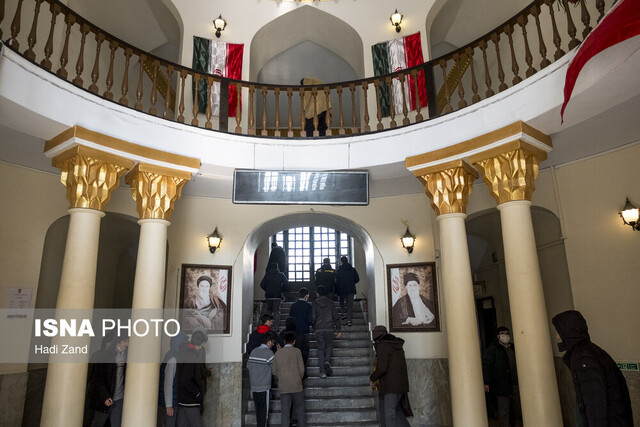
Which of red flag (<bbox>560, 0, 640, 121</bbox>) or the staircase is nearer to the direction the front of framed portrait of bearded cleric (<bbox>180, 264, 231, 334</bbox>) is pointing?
the red flag

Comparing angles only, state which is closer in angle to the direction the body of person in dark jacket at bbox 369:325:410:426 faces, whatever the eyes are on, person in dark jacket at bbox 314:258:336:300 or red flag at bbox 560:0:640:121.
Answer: the person in dark jacket

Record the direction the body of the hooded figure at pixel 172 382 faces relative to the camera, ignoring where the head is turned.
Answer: to the viewer's right

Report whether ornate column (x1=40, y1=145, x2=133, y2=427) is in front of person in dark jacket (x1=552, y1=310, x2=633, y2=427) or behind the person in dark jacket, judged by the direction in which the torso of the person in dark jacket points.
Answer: in front

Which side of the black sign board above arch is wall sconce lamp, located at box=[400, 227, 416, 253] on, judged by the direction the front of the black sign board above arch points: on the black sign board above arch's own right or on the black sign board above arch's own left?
on the black sign board above arch's own left

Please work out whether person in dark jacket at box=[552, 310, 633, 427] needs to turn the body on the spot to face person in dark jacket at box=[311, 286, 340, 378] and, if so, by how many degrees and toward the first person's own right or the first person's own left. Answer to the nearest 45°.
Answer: approximately 45° to the first person's own right

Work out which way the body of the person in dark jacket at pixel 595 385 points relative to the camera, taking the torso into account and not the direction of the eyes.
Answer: to the viewer's left

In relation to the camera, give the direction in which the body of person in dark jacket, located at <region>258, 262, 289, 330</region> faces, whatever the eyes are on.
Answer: away from the camera

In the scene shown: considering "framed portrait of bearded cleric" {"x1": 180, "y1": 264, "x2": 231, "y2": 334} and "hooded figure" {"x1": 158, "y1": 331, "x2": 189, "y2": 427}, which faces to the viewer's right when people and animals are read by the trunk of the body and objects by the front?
the hooded figure
